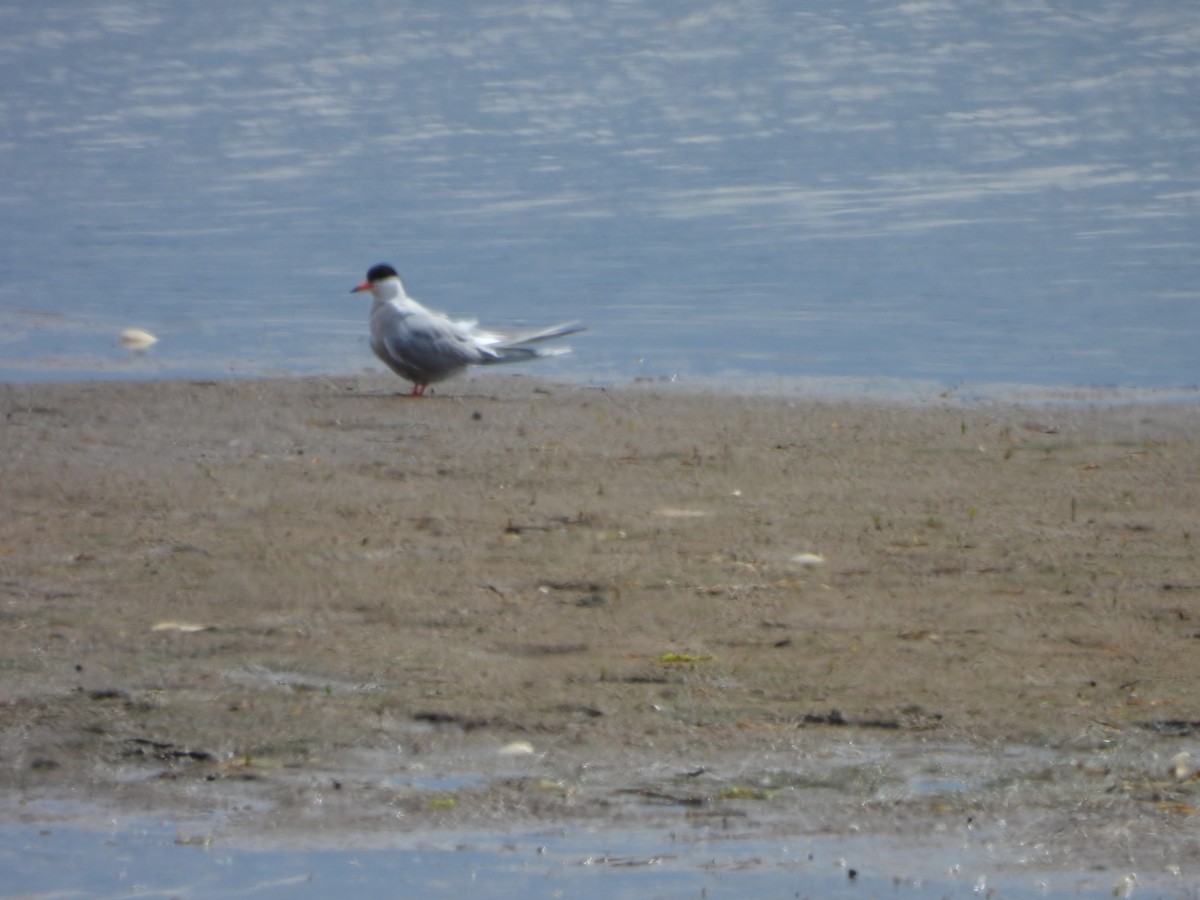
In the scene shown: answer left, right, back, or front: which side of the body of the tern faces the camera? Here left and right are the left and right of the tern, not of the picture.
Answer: left
